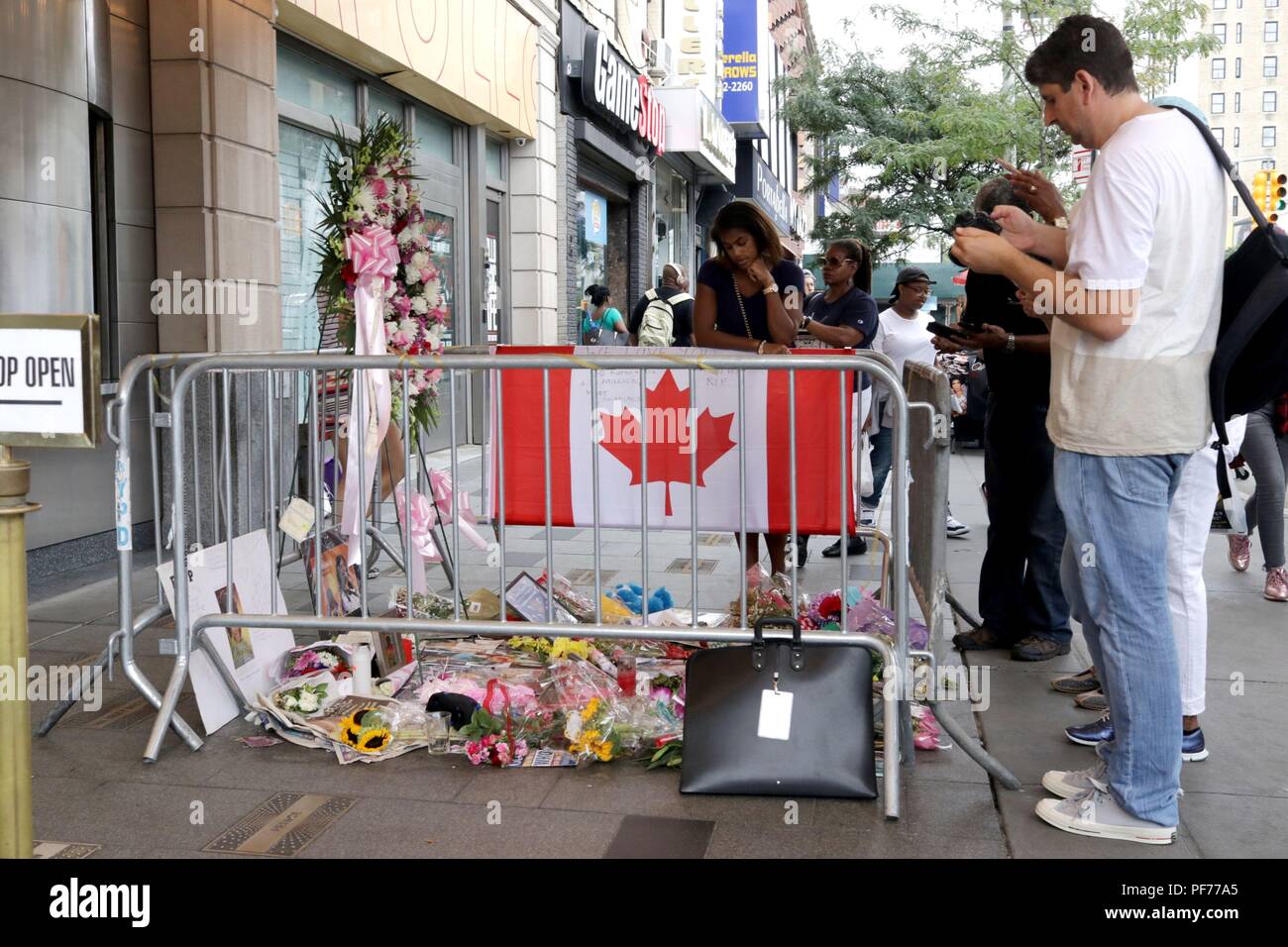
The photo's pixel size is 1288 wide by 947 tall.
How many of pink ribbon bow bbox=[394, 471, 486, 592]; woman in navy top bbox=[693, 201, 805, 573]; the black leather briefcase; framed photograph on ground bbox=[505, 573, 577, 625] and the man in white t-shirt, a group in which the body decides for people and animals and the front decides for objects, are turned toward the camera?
4

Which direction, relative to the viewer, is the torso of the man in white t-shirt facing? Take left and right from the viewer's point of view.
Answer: facing to the left of the viewer

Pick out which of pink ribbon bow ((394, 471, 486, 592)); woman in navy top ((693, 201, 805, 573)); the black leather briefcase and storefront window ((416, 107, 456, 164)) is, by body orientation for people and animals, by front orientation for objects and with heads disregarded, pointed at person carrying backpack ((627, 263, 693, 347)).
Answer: the storefront window

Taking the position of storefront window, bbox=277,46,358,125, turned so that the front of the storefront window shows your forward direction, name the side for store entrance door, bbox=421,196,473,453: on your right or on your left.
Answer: on your left

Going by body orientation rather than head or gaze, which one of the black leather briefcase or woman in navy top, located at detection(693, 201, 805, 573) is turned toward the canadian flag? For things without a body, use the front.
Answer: the woman in navy top

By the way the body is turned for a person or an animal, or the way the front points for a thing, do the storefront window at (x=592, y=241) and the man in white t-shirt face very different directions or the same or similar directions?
very different directions

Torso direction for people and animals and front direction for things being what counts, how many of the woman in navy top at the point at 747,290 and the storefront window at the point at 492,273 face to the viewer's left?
0

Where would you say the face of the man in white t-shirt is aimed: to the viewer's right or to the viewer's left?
to the viewer's left

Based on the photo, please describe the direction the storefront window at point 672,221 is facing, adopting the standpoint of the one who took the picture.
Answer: facing the viewer and to the right of the viewer

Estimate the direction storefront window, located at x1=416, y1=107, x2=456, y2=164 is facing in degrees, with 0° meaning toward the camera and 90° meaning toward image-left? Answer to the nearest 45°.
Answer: approximately 315°

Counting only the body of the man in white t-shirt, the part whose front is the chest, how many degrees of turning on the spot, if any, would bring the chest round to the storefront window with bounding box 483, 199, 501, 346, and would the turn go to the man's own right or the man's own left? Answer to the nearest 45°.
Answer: approximately 45° to the man's own right

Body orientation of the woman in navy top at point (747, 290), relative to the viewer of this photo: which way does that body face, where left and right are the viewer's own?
facing the viewer

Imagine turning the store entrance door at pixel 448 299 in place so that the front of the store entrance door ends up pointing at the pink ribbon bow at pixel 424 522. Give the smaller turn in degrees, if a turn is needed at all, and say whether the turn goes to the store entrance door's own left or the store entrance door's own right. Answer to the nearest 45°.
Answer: approximately 45° to the store entrance door's own right
